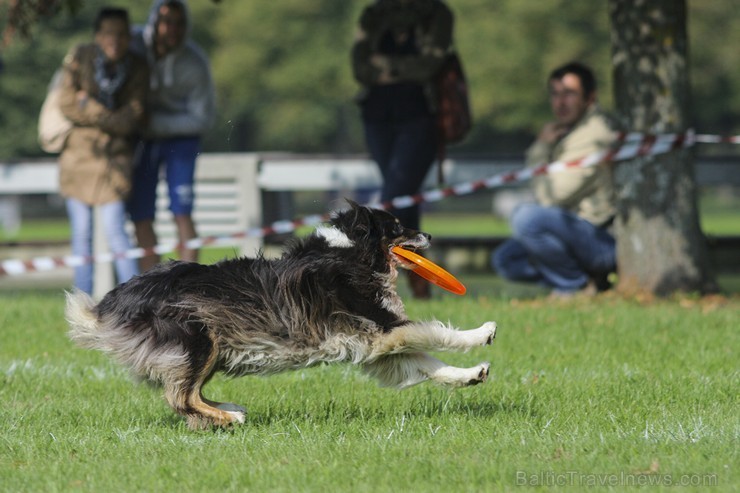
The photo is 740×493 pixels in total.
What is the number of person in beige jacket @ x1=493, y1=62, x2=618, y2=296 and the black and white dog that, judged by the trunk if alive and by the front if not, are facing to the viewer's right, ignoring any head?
1

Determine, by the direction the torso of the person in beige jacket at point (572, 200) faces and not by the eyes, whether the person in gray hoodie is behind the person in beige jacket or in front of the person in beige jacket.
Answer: in front

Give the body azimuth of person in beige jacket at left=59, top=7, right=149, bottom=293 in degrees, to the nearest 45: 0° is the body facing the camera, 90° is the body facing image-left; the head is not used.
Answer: approximately 0°

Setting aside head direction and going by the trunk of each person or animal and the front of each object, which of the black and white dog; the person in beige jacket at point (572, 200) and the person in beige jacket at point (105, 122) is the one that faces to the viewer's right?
the black and white dog

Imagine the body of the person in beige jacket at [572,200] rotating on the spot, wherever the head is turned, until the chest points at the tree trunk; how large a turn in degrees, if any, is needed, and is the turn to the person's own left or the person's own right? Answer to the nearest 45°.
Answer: approximately 135° to the person's own left

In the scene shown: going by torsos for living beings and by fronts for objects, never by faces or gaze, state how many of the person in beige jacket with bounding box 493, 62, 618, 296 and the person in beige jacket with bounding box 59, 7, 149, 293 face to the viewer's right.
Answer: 0

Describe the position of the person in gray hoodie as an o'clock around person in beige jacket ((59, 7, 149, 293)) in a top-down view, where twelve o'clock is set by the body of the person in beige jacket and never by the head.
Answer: The person in gray hoodie is roughly at 9 o'clock from the person in beige jacket.

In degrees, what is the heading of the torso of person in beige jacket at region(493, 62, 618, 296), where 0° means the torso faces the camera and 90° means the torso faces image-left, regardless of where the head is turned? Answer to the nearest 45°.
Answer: approximately 45°

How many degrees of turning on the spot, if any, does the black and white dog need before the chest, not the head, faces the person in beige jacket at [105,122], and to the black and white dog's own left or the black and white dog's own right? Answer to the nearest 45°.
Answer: approximately 90° to the black and white dog's own left

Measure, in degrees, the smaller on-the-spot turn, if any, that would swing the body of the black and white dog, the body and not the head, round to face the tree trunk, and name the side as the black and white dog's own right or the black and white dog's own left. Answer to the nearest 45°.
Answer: approximately 45° to the black and white dog's own left

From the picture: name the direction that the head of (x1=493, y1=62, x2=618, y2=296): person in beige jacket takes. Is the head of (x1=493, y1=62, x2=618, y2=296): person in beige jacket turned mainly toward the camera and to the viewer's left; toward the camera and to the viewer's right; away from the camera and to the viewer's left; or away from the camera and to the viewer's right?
toward the camera and to the viewer's left

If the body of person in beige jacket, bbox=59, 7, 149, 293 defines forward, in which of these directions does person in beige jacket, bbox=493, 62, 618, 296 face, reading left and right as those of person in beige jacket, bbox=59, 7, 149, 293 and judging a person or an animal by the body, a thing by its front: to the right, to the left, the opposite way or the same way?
to the right

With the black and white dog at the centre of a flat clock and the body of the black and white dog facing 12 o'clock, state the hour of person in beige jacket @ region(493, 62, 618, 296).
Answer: The person in beige jacket is roughly at 10 o'clock from the black and white dog.

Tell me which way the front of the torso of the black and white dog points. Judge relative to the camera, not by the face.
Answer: to the viewer's right

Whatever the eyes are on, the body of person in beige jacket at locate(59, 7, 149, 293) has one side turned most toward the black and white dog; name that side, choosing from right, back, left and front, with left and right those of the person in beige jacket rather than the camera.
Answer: front

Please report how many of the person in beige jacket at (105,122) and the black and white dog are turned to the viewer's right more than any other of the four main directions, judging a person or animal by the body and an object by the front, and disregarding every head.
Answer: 1

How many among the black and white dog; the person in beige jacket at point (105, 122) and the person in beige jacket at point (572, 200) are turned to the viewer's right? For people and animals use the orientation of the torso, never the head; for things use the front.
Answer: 1

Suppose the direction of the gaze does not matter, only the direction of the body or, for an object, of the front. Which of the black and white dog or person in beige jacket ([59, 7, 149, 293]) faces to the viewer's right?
the black and white dog

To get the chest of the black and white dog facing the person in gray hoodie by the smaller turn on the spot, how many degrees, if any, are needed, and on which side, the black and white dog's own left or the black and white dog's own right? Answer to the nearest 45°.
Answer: approximately 90° to the black and white dog's own left
